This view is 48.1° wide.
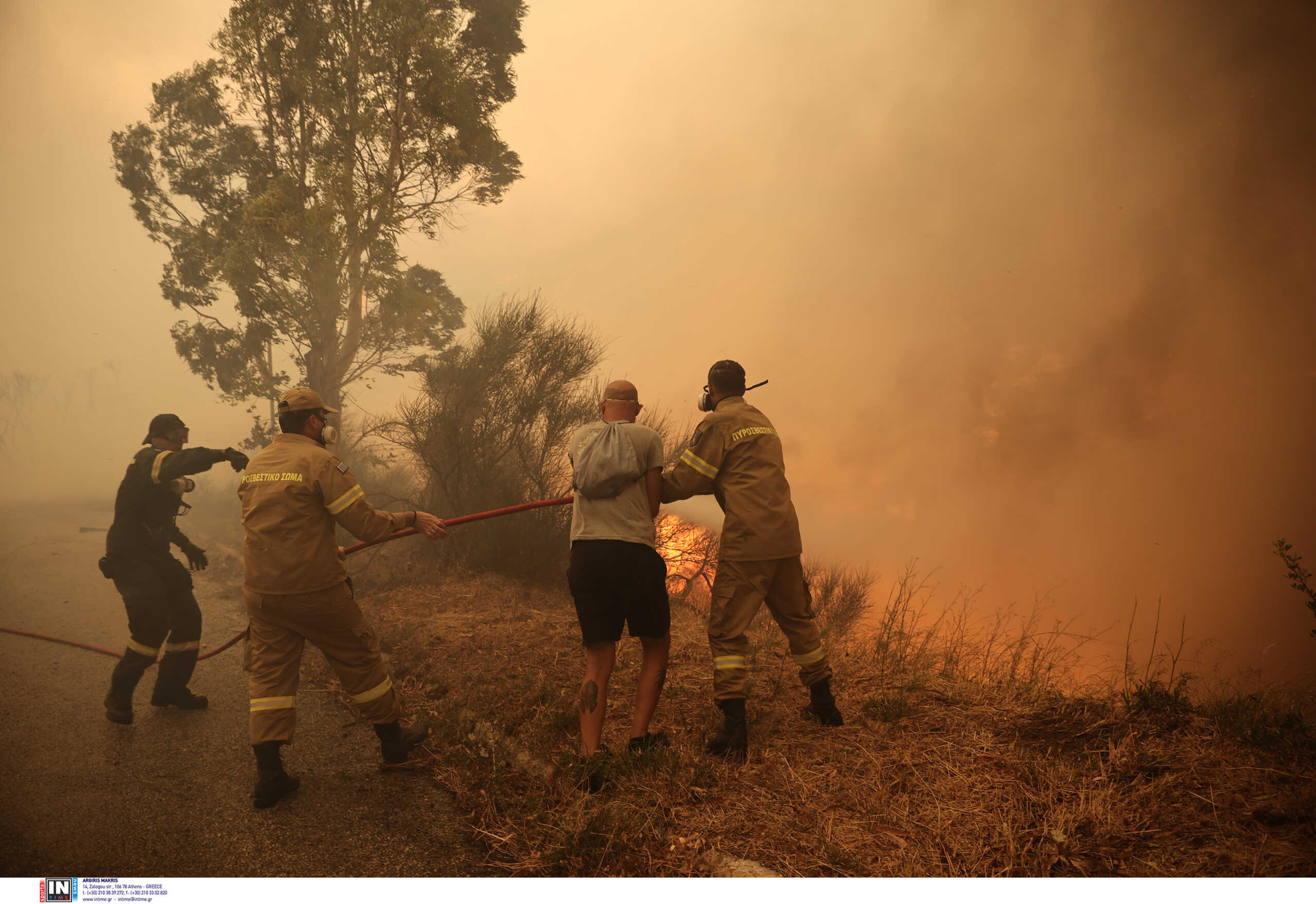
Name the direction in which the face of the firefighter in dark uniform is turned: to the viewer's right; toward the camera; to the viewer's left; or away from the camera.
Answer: to the viewer's right

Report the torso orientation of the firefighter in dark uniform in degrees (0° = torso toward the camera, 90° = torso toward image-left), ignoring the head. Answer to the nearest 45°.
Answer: approximately 270°

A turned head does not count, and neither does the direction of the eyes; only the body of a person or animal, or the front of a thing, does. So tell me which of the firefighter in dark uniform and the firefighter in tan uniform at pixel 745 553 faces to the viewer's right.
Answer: the firefighter in dark uniform

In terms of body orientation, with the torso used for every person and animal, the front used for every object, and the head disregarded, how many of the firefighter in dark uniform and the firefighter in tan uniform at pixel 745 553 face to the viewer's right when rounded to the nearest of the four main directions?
1

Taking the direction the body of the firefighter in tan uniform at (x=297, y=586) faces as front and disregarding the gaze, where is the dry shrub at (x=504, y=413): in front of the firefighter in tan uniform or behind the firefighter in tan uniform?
in front

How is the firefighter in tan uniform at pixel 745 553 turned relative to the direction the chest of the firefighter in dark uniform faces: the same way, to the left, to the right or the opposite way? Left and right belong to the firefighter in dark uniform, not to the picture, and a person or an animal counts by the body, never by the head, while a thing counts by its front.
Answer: to the left

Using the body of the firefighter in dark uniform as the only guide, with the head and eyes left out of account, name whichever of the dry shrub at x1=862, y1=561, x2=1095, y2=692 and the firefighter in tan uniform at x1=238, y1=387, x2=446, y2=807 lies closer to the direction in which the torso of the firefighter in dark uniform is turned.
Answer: the dry shrub

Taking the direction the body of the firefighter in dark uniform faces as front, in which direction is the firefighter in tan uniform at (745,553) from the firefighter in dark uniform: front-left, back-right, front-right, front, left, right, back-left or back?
front-right

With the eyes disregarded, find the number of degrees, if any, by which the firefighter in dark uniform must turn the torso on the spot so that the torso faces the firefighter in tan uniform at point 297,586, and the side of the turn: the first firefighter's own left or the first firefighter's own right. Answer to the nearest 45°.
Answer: approximately 90° to the first firefighter's own right
